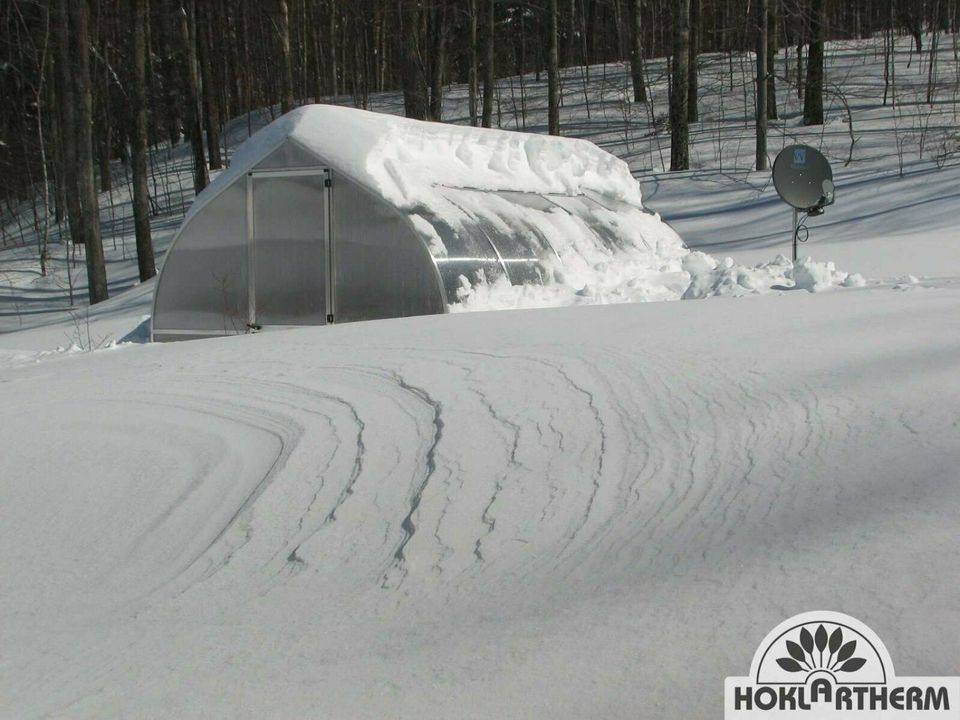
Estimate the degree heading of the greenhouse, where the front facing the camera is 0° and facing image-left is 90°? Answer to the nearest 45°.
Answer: approximately 45°

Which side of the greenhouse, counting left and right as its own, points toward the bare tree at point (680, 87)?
back

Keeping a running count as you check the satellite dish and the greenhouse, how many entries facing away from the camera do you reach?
0

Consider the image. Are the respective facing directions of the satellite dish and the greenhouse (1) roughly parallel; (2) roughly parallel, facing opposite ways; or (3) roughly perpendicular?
roughly perpendicular

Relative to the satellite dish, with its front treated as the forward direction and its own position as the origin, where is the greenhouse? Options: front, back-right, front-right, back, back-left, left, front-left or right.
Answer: right

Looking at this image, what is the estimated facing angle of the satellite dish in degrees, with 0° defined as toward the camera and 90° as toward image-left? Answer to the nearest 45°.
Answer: approximately 315°

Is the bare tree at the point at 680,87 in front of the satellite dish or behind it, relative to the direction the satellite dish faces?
behind
